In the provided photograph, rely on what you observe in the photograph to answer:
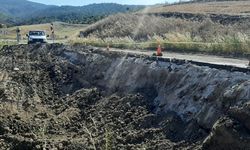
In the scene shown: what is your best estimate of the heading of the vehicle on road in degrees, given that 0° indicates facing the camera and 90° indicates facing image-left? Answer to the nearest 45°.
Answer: approximately 0°
